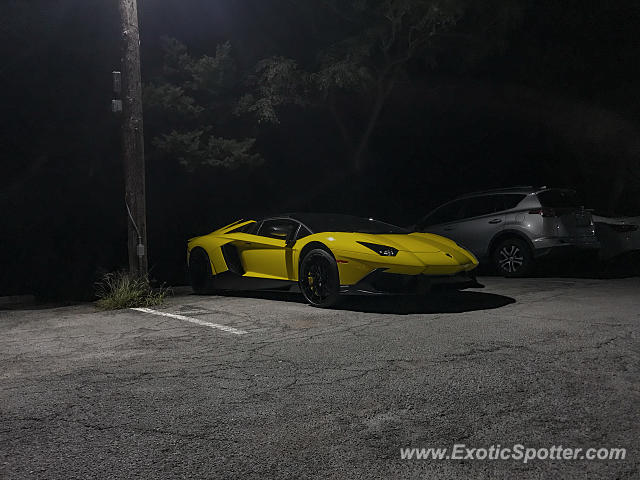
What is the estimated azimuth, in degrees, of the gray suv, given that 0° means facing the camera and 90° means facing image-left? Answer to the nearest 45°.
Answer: approximately 135°

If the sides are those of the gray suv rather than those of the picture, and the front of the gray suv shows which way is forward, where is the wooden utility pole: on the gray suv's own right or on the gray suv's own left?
on the gray suv's own left

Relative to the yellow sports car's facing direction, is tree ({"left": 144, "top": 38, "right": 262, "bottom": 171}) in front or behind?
behind

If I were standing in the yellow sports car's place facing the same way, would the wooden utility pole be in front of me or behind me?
behind

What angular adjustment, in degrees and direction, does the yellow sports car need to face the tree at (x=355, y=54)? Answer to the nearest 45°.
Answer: approximately 135° to its left

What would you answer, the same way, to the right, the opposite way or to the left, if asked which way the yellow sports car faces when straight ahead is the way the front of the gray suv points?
the opposite way

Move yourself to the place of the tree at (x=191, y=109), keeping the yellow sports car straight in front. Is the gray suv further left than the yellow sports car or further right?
left

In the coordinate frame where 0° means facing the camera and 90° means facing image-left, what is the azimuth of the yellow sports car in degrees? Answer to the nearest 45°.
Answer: approximately 315°

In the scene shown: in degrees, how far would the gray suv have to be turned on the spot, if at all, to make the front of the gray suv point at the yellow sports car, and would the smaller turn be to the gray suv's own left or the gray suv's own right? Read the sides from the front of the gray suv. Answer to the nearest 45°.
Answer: approximately 90° to the gray suv's own left

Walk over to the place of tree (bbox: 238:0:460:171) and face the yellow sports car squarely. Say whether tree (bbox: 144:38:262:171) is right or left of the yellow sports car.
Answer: right

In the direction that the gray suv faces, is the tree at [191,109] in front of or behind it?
in front

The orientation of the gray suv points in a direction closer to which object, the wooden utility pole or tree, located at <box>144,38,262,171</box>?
the tree
